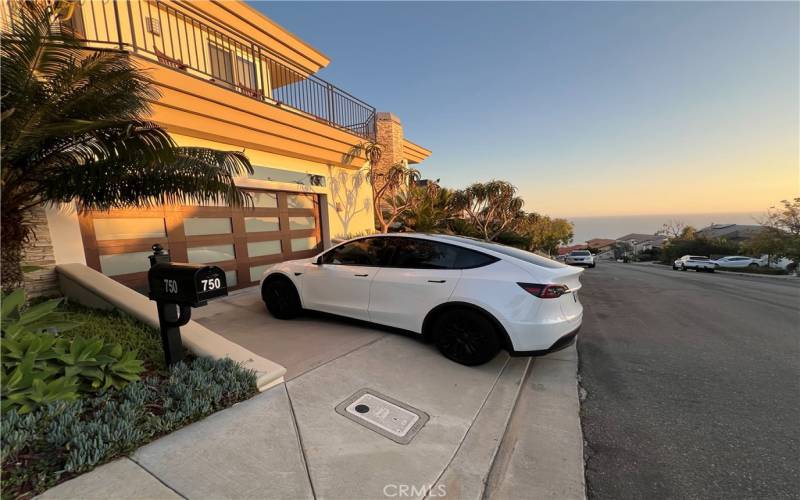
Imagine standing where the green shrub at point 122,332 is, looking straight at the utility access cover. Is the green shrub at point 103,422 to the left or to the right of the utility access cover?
right

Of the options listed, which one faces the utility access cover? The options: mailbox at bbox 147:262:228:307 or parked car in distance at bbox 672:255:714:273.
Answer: the mailbox

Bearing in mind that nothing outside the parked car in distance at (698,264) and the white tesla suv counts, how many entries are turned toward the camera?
0

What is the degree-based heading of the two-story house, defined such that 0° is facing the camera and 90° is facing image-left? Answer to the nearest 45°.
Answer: approximately 315°

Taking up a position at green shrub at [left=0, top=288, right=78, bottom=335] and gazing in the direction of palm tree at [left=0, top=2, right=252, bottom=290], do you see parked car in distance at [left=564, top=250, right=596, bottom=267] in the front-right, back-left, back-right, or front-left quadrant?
front-right

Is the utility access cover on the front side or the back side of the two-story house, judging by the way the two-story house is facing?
on the front side

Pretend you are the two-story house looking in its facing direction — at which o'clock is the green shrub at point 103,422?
The green shrub is roughly at 2 o'clock from the two-story house.

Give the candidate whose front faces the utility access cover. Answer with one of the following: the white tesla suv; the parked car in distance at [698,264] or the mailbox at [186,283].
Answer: the mailbox

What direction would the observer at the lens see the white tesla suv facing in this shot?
facing away from the viewer and to the left of the viewer

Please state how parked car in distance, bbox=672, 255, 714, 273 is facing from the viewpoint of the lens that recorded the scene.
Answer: facing away from the viewer and to the left of the viewer

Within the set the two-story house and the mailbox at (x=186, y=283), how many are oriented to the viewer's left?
0
